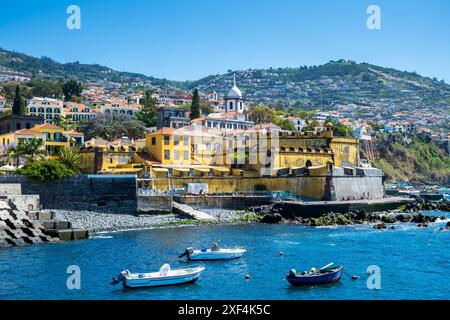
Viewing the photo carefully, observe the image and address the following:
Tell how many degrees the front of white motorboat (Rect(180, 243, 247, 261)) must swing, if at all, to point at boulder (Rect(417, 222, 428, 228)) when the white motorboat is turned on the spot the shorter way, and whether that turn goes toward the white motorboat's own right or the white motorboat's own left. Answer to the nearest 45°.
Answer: approximately 45° to the white motorboat's own left

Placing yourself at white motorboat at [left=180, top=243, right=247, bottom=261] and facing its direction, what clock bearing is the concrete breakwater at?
The concrete breakwater is roughly at 7 o'clock from the white motorboat.

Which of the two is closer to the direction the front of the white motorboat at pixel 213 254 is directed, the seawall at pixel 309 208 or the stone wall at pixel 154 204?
the seawall

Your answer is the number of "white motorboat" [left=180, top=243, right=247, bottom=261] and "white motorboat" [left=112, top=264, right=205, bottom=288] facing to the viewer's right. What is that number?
2

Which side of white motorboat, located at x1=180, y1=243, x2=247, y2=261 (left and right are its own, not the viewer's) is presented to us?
right

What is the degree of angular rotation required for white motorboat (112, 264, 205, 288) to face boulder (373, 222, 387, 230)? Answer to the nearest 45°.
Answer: approximately 45° to its left

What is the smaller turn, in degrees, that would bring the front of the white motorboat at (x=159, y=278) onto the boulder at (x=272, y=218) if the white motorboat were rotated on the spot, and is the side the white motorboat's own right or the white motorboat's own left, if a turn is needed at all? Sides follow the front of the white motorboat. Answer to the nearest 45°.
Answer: approximately 45° to the white motorboat's own left

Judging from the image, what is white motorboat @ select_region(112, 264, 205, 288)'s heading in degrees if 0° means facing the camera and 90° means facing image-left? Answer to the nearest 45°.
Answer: approximately 270°

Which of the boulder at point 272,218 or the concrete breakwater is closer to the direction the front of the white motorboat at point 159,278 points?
the boulder

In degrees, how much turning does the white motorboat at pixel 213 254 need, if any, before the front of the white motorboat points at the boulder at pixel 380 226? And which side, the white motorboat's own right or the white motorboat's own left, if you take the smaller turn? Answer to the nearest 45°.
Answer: approximately 45° to the white motorboat's own left

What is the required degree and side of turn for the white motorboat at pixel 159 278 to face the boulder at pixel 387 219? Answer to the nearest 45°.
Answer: approximately 45° to its left
